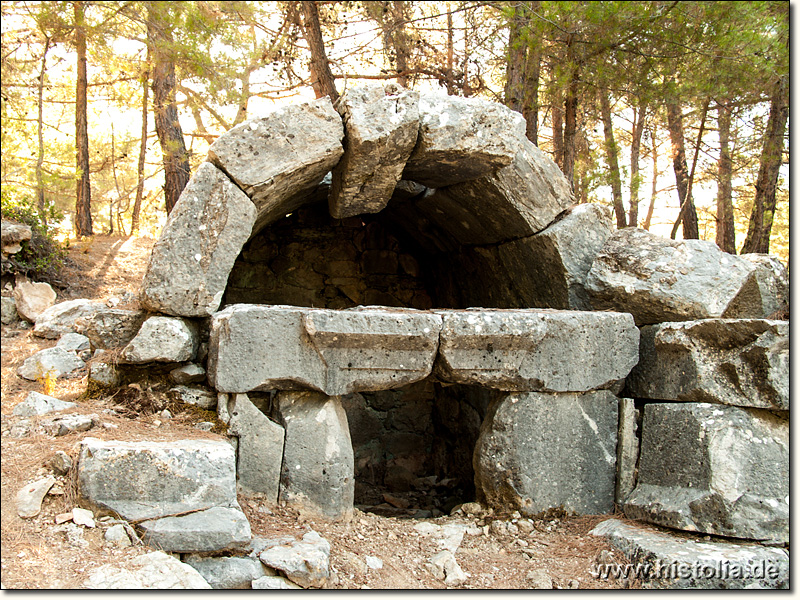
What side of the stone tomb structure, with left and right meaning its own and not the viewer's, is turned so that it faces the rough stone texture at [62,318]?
right

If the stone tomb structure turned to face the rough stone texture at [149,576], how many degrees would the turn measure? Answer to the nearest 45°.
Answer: approximately 45° to its right

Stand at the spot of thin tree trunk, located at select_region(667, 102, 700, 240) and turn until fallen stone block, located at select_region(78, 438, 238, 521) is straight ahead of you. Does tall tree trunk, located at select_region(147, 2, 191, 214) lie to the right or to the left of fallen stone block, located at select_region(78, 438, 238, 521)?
right

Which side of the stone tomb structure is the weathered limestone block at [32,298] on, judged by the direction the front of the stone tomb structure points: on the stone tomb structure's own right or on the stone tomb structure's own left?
on the stone tomb structure's own right

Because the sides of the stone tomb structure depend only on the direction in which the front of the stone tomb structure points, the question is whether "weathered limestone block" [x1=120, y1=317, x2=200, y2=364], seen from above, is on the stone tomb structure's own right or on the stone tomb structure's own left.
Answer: on the stone tomb structure's own right

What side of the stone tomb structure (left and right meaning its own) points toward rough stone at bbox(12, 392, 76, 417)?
right

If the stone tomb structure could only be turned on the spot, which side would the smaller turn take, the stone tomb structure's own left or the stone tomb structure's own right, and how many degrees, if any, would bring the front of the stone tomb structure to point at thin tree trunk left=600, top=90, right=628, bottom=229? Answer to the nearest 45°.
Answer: approximately 135° to the stone tomb structure's own left

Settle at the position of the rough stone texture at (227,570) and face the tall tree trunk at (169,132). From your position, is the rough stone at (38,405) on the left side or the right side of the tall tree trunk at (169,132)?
left

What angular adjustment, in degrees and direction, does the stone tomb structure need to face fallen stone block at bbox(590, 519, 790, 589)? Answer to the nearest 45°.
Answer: approximately 45° to its left

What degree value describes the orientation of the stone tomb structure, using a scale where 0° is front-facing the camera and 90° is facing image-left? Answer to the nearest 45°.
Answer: approximately 0°

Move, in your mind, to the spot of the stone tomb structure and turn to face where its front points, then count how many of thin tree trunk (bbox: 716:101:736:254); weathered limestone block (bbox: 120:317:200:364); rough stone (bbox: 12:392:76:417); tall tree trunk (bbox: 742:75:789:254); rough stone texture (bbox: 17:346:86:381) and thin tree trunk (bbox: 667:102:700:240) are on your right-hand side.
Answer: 3

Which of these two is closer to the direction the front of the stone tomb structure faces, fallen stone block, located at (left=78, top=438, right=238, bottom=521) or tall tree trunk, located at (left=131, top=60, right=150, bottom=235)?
the fallen stone block

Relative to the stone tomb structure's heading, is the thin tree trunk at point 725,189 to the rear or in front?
to the rear

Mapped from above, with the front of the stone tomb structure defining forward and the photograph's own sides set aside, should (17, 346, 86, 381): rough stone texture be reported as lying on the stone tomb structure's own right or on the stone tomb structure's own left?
on the stone tomb structure's own right
